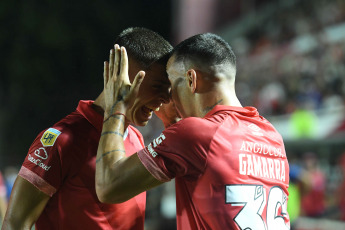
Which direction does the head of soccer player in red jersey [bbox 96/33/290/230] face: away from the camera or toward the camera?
away from the camera

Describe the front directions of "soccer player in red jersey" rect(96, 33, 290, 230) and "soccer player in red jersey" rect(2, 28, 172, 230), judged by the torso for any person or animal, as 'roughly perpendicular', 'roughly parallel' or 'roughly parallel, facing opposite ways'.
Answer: roughly parallel, facing opposite ways

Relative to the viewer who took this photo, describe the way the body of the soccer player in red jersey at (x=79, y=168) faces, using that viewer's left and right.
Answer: facing the viewer and to the right of the viewer

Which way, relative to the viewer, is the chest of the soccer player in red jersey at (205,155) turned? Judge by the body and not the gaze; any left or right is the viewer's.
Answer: facing away from the viewer and to the left of the viewer

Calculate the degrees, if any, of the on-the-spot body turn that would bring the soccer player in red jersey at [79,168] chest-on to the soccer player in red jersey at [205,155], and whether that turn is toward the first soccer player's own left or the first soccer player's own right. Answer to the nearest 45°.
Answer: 0° — they already face them

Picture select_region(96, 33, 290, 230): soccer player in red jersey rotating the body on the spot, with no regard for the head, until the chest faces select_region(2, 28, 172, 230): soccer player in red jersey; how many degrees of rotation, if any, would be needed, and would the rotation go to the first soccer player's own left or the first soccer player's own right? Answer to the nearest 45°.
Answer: approximately 45° to the first soccer player's own left
